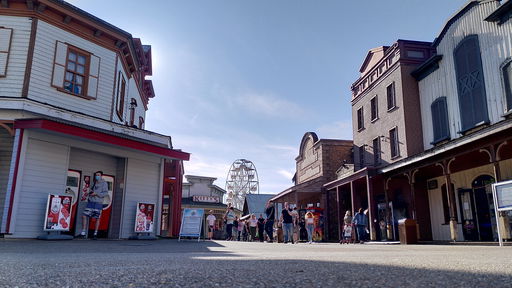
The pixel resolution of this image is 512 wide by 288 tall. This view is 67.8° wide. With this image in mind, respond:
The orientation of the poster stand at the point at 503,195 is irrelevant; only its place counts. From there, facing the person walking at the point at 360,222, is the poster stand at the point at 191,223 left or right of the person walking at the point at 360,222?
left

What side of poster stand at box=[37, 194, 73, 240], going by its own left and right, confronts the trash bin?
left

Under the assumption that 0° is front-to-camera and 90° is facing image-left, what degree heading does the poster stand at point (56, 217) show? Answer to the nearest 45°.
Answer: approximately 0°

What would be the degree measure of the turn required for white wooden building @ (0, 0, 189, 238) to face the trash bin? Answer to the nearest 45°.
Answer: approximately 90° to its left

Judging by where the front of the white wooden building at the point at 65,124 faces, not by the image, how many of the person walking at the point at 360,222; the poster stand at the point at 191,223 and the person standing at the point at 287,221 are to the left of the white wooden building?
3

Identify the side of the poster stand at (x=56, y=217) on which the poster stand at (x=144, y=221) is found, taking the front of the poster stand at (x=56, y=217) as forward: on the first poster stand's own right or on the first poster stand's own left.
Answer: on the first poster stand's own left

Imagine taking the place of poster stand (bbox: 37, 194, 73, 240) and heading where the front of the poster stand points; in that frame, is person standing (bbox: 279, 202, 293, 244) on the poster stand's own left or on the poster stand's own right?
on the poster stand's own left

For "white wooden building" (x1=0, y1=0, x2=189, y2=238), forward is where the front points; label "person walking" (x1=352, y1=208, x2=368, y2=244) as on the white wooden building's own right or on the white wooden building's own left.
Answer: on the white wooden building's own left

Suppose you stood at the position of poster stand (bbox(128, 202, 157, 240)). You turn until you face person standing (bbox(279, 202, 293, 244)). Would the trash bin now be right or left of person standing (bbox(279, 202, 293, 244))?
right
